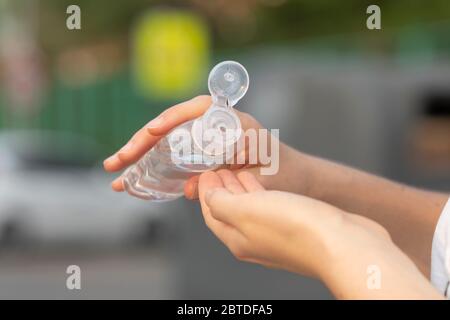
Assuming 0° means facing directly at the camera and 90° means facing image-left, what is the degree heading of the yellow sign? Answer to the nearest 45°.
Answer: approximately 0°

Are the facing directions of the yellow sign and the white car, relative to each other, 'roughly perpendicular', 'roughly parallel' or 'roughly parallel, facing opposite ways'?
roughly perpendicular
